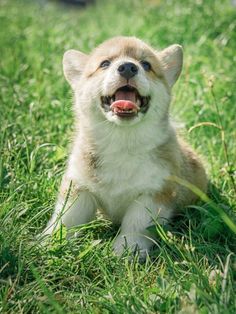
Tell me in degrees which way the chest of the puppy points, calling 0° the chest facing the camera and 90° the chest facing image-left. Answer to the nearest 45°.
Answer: approximately 0°
